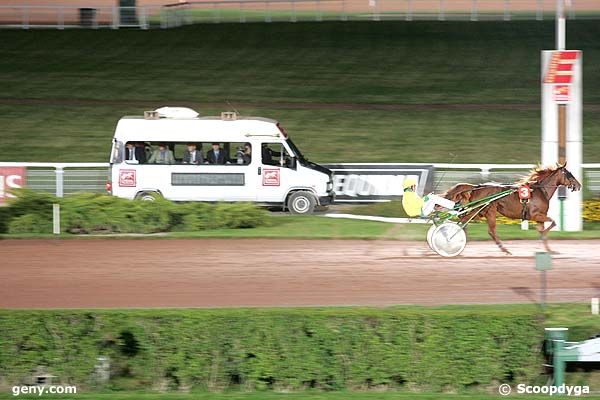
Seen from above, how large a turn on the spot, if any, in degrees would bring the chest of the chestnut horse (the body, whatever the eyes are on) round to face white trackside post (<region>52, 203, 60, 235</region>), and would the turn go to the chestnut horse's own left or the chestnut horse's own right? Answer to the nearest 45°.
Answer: approximately 180°

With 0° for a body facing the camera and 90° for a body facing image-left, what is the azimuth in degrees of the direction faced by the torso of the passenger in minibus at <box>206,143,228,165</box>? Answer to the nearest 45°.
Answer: approximately 0°

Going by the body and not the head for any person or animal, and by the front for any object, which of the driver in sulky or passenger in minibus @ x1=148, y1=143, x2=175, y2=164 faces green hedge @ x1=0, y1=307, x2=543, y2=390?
the passenger in minibus

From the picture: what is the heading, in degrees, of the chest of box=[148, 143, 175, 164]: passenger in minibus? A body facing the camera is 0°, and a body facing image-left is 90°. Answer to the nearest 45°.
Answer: approximately 0°

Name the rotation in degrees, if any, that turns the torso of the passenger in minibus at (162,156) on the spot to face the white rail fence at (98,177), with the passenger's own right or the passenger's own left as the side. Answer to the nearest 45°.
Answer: approximately 135° to the passenger's own right

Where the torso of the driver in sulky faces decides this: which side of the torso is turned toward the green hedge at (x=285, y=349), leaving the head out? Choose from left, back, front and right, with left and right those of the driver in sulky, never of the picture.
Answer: right

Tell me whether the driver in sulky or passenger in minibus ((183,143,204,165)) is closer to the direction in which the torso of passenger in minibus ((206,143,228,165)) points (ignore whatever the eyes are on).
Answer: the driver in sulky

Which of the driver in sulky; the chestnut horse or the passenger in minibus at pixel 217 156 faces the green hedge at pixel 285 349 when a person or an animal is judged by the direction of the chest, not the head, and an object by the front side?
the passenger in minibus

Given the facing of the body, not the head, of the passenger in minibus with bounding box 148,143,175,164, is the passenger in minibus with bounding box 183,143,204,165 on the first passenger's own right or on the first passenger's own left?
on the first passenger's own left

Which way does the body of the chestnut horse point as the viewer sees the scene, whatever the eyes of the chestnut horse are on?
to the viewer's right

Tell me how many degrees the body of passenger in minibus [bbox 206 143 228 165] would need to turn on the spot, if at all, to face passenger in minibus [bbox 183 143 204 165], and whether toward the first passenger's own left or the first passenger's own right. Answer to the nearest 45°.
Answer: approximately 90° to the first passenger's own right
